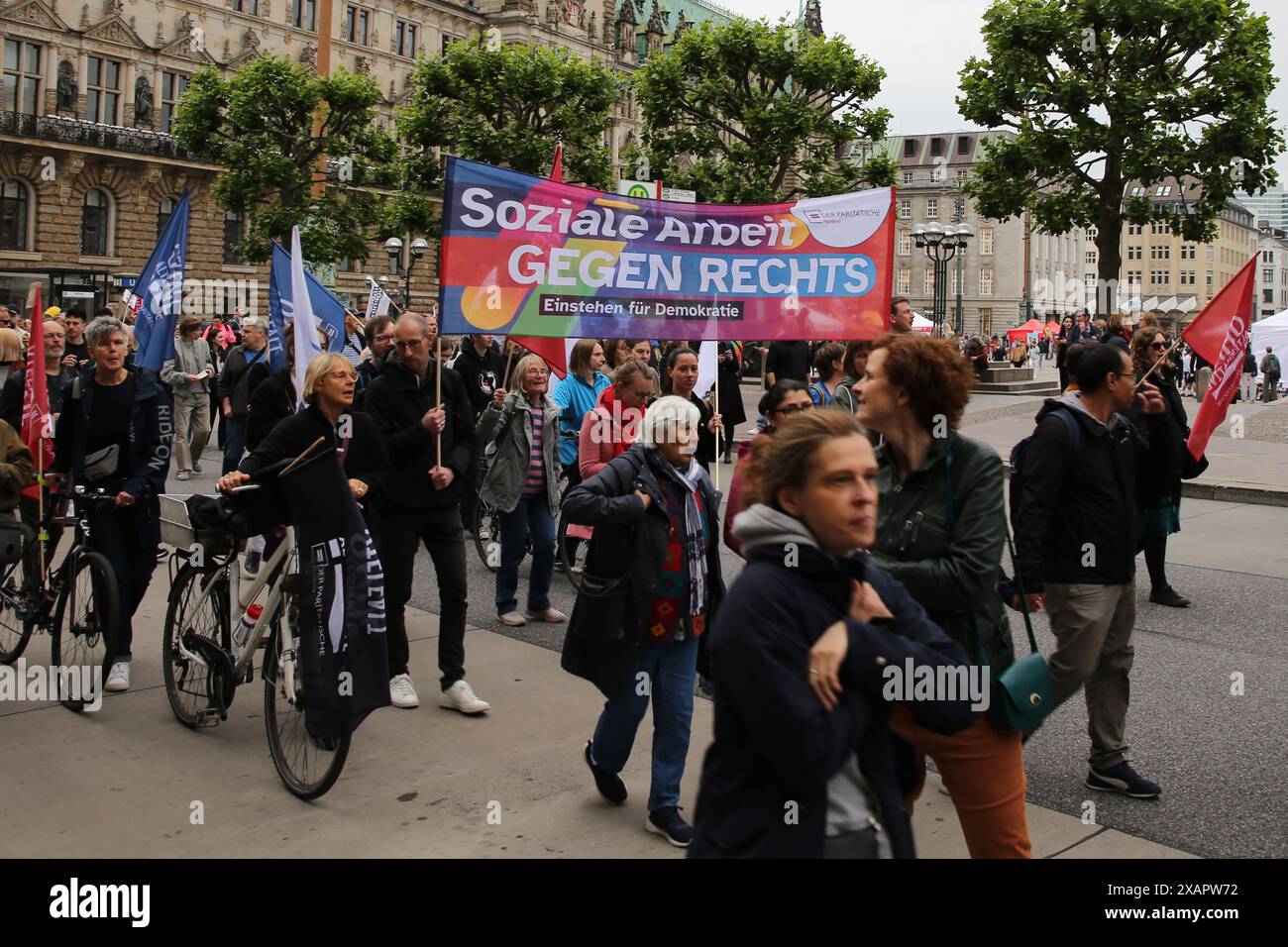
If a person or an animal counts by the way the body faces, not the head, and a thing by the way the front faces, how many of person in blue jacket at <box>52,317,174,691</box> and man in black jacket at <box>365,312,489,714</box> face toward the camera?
2

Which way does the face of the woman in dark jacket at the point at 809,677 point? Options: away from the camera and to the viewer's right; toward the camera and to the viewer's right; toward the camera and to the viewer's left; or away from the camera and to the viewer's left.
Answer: toward the camera and to the viewer's right

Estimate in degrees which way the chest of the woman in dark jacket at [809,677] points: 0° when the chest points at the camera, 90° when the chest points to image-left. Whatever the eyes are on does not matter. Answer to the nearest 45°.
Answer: approximately 315°

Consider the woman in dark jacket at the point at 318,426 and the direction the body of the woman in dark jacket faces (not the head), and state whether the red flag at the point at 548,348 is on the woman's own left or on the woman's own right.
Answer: on the woman's own left

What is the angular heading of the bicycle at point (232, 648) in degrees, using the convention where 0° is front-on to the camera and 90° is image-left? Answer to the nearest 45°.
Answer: approximately 315°

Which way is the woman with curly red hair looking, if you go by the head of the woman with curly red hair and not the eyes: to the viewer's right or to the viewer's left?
to the viewer's left

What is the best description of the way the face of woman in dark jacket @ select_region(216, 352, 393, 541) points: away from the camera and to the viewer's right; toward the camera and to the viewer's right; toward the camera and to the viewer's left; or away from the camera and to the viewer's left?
toward the camera and to the viewer's right

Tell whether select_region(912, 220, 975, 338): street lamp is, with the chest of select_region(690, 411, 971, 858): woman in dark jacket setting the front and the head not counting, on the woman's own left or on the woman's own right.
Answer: on the woman's own left

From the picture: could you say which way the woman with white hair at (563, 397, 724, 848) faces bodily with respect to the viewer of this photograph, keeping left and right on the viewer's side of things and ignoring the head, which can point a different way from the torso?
facing the viewer and to the right of the viewer
